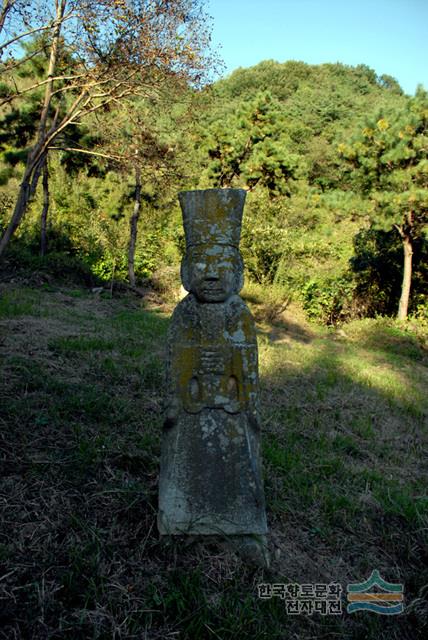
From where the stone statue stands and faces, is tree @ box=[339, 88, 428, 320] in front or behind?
behind

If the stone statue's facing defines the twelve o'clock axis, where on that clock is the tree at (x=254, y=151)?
The tree is roughly at 6 o'clock from the stone statue.

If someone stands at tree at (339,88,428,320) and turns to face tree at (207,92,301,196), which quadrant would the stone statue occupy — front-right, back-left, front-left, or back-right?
back-left

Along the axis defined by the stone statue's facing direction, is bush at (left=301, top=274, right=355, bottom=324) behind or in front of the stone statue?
behind

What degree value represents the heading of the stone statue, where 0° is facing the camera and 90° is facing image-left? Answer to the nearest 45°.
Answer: approximately 0°
